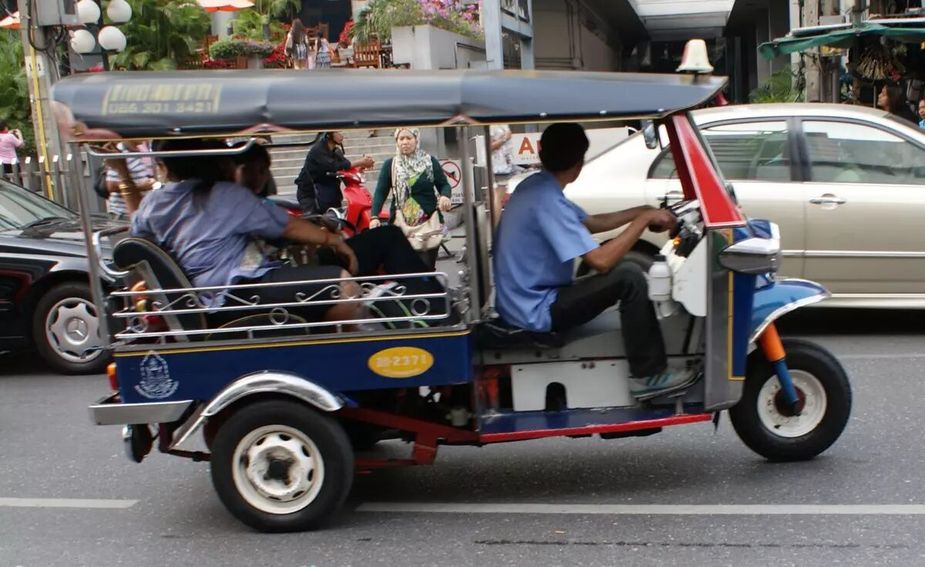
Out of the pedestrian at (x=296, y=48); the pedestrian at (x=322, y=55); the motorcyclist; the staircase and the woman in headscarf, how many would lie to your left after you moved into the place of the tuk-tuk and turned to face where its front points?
5

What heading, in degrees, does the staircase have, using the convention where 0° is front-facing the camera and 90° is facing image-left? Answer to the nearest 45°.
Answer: approximately 0°

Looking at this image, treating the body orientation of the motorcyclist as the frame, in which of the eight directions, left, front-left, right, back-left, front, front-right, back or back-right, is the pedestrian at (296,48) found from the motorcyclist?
left

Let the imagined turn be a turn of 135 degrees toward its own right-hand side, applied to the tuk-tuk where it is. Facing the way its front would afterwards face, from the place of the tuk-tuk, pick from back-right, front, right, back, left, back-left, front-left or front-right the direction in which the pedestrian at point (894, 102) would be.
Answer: back

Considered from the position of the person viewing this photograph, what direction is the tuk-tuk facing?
facing to the right of the viewer

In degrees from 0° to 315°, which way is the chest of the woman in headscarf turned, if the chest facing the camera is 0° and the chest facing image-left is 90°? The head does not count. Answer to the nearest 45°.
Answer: approximately 0°

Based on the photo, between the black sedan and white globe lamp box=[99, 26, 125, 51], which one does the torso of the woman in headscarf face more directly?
the black sedan

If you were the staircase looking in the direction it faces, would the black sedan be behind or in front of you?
in front

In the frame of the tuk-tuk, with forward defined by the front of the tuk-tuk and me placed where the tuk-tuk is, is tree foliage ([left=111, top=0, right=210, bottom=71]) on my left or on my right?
on my left

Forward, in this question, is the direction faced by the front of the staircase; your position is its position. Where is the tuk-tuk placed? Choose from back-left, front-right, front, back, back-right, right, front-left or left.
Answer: front

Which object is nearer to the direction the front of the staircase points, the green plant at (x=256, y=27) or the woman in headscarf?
the woman in headscarf

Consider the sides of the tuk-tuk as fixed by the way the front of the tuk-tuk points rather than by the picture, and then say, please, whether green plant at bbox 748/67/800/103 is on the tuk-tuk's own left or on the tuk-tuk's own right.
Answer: on the tuk-tuk's own left

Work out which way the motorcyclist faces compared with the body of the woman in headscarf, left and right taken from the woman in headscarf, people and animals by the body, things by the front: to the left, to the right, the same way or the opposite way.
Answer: to the left

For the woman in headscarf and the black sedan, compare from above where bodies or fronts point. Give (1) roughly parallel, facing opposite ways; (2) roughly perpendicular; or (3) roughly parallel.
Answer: roughly perpendicular

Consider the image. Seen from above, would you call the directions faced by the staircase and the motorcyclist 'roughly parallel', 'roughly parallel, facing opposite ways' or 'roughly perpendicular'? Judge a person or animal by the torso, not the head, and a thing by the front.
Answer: roughly perpendicular

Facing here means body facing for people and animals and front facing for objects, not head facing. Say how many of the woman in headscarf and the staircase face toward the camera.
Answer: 2

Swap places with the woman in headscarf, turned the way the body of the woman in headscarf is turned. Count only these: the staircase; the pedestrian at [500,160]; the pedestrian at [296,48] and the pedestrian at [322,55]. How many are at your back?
3

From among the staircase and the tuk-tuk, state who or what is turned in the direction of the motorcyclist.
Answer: the staircase
